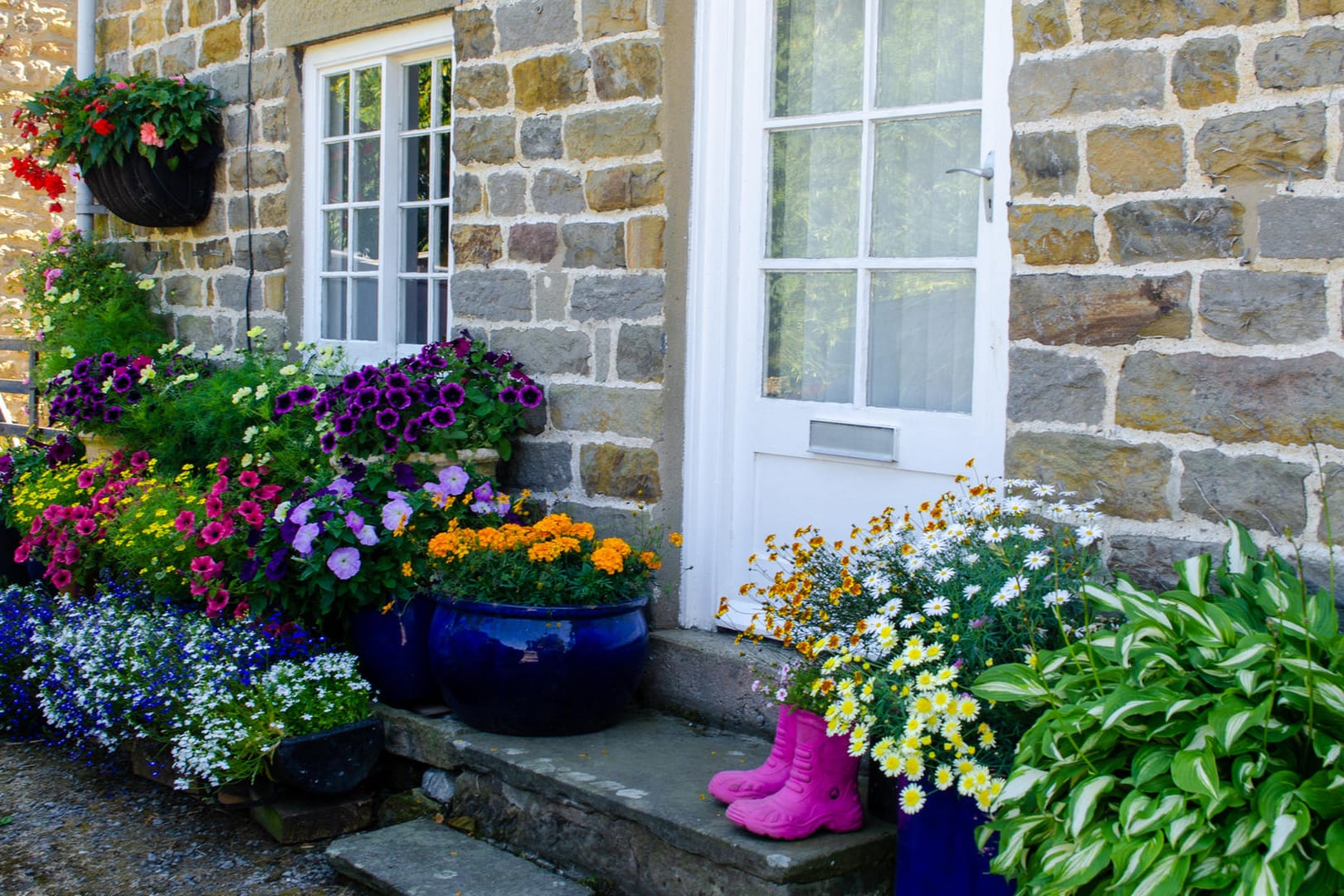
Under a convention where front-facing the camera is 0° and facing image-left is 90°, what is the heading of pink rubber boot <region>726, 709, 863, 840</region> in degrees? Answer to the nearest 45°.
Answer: approximately 90°

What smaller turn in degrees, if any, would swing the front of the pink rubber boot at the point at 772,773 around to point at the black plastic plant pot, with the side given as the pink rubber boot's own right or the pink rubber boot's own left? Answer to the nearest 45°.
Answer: approximately 45° to the pink rubber boot's own right

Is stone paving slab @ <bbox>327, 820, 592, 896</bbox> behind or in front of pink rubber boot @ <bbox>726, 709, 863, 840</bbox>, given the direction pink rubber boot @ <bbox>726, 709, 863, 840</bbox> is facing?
in front

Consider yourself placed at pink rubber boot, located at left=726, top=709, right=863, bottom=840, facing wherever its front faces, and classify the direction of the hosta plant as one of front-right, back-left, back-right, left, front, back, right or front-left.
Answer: back-left

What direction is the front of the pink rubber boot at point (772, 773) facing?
to the viewer's left

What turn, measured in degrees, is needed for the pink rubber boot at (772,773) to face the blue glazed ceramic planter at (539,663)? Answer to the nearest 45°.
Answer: approximately 45° to its right

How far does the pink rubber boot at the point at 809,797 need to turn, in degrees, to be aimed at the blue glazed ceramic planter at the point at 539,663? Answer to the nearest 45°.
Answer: approximately 45° to its right

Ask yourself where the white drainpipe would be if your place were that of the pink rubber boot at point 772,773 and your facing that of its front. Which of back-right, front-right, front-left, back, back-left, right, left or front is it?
front-right
